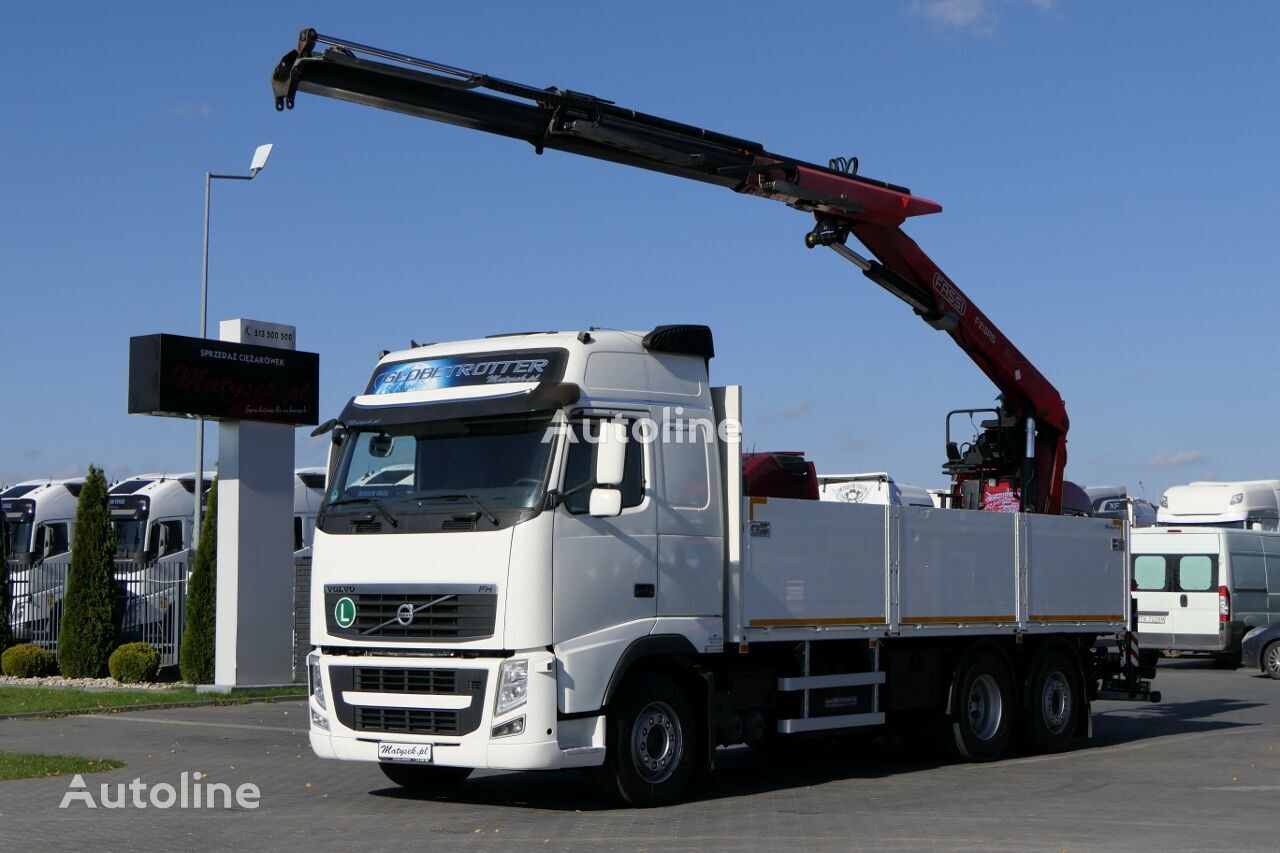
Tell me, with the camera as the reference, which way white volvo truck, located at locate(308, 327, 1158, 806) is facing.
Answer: facing the viewer and to the left of the viewer

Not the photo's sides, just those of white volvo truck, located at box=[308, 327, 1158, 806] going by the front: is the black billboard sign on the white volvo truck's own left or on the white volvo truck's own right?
on the white volvo truck's own right

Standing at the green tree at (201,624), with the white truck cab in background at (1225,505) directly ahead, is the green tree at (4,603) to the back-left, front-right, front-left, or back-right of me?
back-left

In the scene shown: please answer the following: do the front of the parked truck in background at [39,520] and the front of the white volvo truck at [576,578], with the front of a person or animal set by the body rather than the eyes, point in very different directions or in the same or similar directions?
same or similar directions

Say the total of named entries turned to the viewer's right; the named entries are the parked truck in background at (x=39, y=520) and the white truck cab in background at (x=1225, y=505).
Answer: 0

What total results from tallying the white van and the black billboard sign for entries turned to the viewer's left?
0

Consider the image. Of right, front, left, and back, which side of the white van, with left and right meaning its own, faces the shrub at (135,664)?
back

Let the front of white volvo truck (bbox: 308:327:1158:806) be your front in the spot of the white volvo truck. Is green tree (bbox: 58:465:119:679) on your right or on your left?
on your right

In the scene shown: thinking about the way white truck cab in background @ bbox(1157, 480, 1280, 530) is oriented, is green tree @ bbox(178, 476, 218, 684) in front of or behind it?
in front

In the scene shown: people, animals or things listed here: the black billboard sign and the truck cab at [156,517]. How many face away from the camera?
0

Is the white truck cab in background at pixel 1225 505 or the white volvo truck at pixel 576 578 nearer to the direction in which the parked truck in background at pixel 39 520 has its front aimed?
the white volvo truck

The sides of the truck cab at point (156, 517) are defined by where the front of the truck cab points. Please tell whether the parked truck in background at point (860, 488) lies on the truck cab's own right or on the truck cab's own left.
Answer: on the truck cab's own left

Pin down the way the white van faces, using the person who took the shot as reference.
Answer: facing away from the viewer and to the right of the viewer
